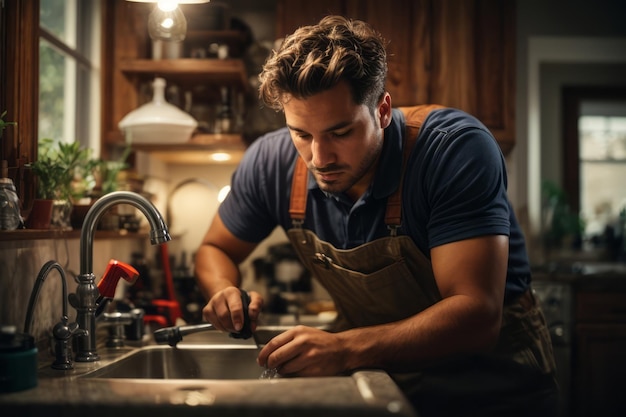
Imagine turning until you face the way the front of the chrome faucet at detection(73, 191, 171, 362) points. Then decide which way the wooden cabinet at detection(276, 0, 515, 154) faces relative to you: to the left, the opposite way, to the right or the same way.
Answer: to the right

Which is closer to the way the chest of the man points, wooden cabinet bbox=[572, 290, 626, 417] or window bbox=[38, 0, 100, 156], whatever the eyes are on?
the window

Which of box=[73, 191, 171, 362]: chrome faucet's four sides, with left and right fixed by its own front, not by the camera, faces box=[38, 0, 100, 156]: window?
left

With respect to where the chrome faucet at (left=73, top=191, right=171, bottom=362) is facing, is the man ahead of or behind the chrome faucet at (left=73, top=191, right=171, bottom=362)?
ahead

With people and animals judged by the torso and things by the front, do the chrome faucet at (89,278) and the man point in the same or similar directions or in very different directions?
very different directions

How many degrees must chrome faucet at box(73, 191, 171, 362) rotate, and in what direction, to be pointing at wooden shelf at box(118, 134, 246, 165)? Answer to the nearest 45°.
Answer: approximately 90° to its left

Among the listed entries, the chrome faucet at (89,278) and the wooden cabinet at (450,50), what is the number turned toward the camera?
1

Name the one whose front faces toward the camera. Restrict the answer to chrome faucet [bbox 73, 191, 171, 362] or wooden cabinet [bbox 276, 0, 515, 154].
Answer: the wooden cabinet

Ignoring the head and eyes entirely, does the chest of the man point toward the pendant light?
no

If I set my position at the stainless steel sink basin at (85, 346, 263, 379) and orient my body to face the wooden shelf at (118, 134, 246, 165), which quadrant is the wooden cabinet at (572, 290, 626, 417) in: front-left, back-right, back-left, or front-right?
front-right

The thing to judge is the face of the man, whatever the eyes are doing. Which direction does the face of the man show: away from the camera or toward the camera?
toward the camera

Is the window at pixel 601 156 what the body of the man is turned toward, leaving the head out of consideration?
no

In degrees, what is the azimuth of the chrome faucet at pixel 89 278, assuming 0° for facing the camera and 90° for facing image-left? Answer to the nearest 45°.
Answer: approximately 270°

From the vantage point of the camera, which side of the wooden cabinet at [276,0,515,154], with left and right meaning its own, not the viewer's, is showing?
front
